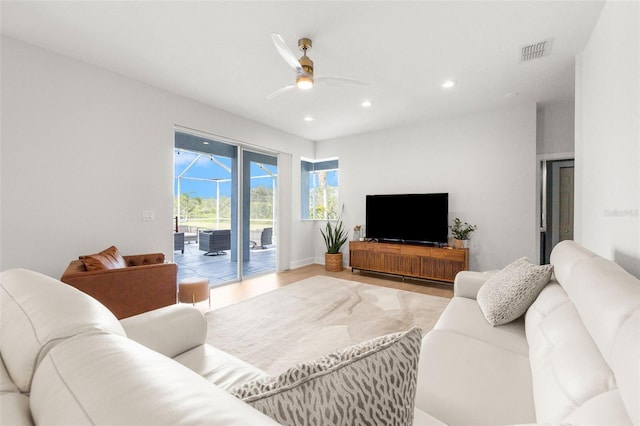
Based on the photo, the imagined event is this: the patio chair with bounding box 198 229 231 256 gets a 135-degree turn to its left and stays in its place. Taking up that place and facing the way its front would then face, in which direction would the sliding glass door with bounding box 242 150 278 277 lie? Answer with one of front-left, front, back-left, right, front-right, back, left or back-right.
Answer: left

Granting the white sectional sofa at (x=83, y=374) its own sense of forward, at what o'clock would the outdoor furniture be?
The outdoor furniture is roughly at 11 o'clock from the white sectional sofa.

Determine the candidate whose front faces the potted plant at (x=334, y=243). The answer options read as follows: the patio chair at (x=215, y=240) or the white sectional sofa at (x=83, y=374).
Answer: the white sectional sofa

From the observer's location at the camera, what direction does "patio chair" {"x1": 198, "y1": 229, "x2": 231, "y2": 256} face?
facing away from the viewer and to the left of the viewer

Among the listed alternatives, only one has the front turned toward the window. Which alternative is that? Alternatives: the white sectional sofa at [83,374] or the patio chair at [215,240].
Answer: the white sectional sofa

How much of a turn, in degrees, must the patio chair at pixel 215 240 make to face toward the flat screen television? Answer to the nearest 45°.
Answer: approximately 180°

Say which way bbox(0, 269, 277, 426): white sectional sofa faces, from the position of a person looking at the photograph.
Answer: facing away from the viewer and to the right of the viewer
